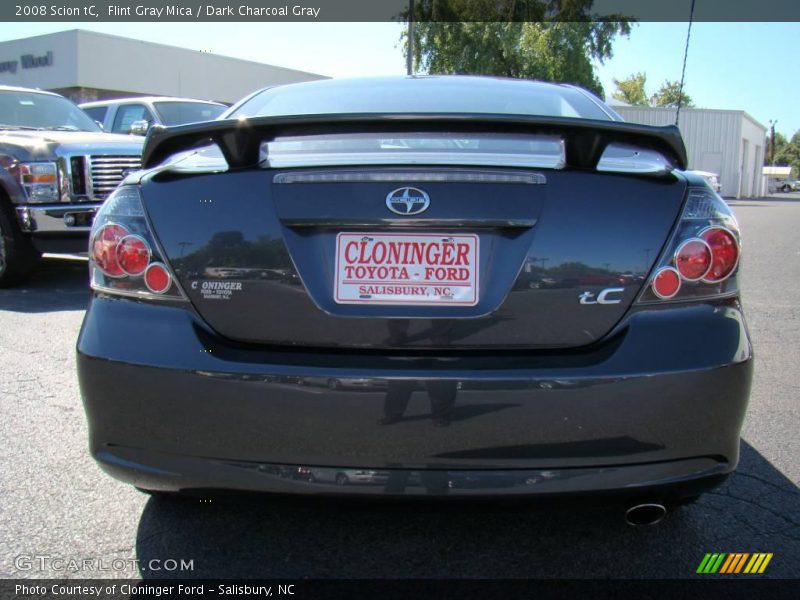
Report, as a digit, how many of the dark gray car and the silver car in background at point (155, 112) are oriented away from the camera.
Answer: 1

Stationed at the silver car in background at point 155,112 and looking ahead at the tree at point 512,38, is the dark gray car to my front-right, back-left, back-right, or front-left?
back-right

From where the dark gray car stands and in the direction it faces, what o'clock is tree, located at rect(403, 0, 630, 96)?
The tree is roughly at 12 o'clock from the dark gray car.

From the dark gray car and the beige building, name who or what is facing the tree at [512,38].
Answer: the dark gray car

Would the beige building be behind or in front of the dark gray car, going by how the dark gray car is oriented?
in front

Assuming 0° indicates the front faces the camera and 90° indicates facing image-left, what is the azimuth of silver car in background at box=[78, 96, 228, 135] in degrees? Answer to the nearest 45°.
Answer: approximately 315°

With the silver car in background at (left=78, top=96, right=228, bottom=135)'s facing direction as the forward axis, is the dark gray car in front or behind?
in front

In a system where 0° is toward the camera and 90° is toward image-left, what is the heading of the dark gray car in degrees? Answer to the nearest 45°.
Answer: approximately 180°

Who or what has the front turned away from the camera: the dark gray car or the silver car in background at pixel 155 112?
the dark gray car

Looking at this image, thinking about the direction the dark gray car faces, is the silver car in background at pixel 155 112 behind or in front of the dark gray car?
in front

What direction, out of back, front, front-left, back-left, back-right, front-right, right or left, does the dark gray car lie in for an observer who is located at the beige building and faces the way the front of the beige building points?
front-left
